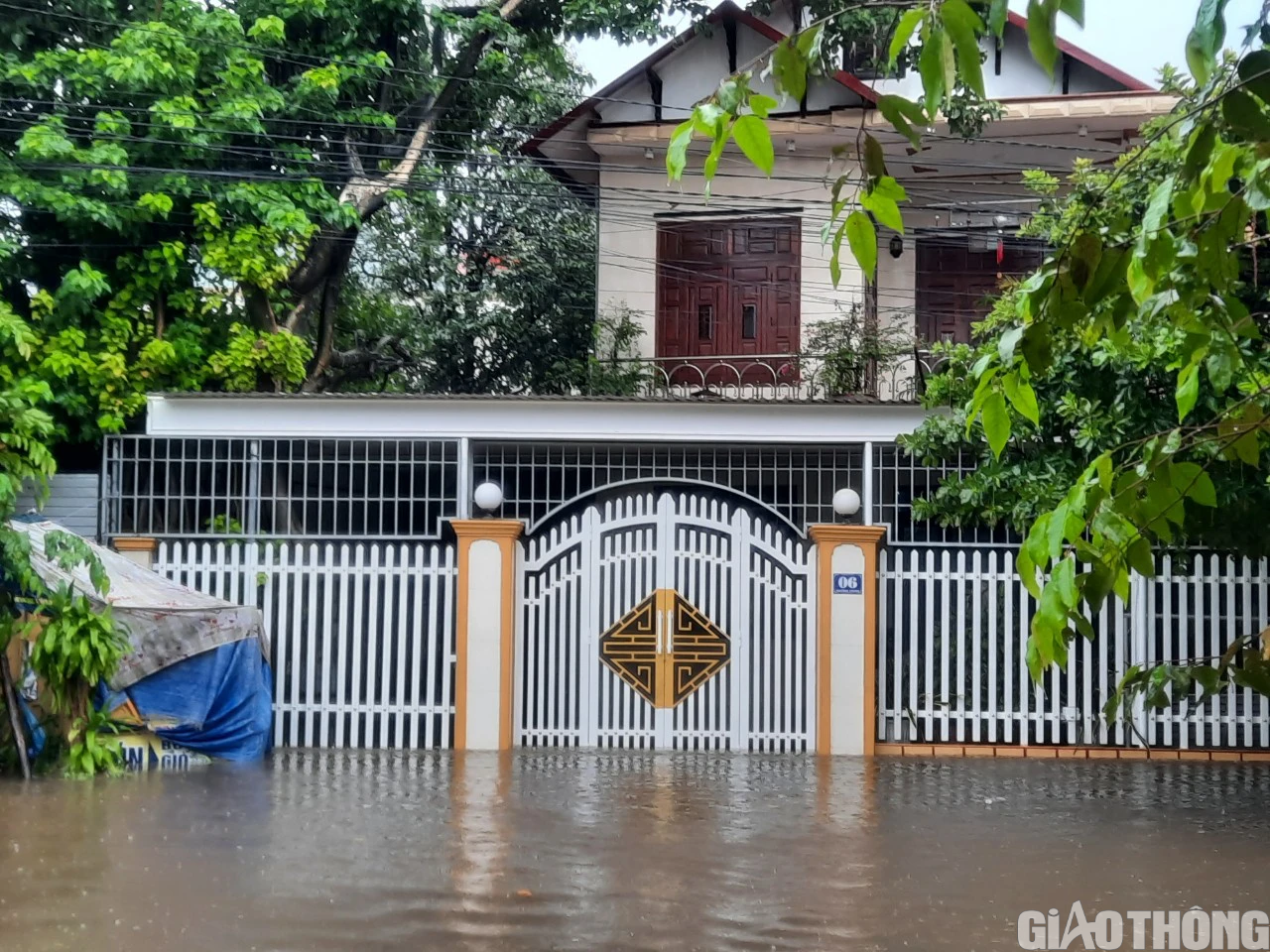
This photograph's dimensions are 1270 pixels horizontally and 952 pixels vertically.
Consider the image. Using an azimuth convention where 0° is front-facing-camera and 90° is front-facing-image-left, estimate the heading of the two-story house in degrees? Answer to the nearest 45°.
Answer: approximately 0°

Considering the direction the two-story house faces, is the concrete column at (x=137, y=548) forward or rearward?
forward

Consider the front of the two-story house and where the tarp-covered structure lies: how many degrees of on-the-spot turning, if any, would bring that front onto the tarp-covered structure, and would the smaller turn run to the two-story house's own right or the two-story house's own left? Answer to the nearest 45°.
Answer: approximately 45° to the two-story house's own right

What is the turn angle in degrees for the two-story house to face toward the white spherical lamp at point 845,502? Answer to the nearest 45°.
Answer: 0° — it already faces it

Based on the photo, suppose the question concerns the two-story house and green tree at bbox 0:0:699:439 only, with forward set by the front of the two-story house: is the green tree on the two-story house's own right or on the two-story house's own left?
on the two-story house's own right

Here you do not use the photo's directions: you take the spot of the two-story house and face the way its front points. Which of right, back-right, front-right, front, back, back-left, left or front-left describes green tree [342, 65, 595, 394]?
back-right

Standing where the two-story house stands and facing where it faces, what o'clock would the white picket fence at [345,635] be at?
The white picket fence is roughly at 1 o'clock from the two-story house.

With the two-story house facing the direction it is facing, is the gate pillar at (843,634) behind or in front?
in front

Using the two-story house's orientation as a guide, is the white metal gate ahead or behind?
ahead
